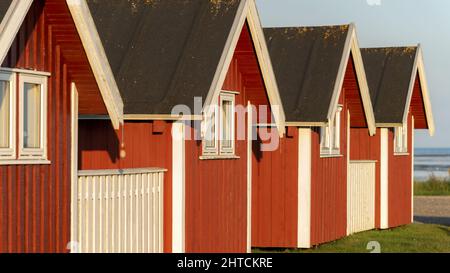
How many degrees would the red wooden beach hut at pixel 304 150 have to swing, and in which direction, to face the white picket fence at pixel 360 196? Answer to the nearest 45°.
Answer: approximately 135° to its left

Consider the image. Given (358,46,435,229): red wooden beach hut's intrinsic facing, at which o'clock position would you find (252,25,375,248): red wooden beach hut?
(252,25,375,248): red wooden beach hut is roughly at 2 o'clock from (358,46,435,229): red wooden beach hut.

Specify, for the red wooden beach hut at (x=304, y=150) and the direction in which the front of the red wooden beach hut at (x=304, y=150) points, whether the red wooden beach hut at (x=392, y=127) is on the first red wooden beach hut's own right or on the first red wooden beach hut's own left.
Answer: on the first red wooden beach hut's own left

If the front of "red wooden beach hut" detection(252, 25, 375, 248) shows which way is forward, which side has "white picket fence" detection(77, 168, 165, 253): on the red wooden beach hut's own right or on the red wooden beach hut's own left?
on the red wooden beach hut's own right

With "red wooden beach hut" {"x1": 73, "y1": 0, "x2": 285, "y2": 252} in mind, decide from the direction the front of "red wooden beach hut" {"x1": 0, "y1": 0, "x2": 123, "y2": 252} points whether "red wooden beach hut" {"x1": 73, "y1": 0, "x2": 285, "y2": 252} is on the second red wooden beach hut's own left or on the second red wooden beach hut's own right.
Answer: on the second red wooden beach hut's own left

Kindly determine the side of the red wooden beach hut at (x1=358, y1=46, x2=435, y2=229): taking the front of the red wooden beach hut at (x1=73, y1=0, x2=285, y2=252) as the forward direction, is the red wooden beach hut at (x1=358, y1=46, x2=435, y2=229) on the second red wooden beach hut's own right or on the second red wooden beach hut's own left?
on the second red wooden beach hut's own left

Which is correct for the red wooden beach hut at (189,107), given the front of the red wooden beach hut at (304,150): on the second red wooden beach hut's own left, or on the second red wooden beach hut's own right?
on the second red wooden beach hut's own right
